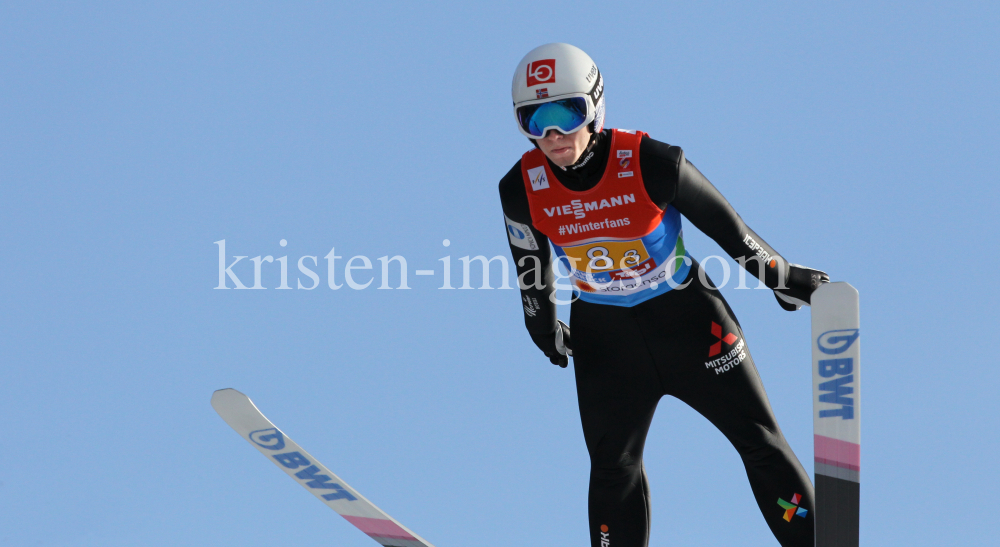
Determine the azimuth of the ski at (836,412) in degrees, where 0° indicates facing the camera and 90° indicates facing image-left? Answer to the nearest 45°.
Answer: approximately 0°

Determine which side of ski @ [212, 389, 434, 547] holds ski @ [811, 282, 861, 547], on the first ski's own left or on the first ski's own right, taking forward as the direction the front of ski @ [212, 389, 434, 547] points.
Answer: on the first ski's own left

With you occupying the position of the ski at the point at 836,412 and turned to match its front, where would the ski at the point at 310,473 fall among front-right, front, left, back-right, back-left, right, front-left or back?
right

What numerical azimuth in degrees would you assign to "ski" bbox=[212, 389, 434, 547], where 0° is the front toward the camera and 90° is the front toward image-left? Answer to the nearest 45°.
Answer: approximately 45°
